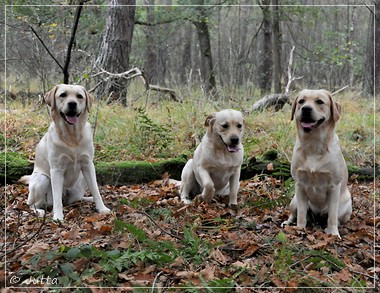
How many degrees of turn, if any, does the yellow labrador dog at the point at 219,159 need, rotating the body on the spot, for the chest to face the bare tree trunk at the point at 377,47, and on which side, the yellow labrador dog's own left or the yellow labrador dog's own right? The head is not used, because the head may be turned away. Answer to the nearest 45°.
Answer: approximately 90° to the yellow labrador dog's own left

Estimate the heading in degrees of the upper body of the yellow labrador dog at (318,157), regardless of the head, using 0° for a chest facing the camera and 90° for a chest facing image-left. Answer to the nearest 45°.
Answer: approximately 0°

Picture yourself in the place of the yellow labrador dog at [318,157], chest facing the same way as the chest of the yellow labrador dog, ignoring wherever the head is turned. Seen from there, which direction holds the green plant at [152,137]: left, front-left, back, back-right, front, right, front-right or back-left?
back-right

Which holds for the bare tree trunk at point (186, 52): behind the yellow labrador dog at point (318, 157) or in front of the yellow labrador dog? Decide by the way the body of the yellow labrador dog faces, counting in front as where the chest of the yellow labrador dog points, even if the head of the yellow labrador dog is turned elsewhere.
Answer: behind

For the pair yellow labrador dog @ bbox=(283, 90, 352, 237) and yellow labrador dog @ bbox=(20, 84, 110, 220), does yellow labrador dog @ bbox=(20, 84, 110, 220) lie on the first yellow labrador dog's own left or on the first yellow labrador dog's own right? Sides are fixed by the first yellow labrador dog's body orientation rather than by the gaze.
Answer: on the first yellow labrador dog's own right

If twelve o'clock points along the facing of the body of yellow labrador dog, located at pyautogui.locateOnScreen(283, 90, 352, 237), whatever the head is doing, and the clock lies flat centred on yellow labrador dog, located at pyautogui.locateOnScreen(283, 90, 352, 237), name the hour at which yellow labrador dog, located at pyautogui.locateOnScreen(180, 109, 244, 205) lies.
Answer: yellow labrador dog, located at pyautogui.locateOnScreen(180, 109, 244, 205) is roughly at 4 o'clock from yellow labrador dog, located at pyautogui.locateOnScreen(283, 90, 352, 237).

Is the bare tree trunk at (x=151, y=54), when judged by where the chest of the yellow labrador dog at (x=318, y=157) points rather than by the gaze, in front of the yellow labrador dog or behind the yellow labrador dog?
behind

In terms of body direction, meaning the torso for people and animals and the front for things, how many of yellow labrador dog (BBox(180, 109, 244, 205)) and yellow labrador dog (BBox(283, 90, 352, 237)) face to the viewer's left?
0

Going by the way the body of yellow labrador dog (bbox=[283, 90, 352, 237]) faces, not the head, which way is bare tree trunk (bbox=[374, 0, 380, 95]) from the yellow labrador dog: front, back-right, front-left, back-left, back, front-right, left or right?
back

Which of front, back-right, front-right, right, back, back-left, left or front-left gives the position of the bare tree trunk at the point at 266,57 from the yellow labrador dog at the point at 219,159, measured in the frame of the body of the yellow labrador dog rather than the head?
back-left

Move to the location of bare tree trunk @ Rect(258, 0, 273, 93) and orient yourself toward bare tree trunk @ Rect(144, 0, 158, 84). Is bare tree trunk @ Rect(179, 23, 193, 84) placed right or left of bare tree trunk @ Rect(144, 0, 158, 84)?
right
